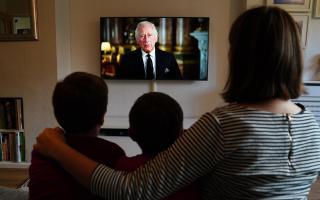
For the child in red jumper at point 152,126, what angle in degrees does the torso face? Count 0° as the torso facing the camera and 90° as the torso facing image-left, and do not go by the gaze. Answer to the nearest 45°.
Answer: approximately 180°

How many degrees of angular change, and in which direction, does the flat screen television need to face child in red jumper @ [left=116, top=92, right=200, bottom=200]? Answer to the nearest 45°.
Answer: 0° — it already faces them

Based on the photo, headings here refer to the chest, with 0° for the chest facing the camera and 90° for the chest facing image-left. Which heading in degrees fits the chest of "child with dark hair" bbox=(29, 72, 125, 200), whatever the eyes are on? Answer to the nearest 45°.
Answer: approximately 180°

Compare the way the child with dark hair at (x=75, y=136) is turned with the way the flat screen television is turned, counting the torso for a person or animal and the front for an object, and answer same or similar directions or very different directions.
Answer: very different directions

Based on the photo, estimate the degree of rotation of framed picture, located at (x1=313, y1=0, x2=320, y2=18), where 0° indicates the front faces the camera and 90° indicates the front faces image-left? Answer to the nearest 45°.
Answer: approximately 0°

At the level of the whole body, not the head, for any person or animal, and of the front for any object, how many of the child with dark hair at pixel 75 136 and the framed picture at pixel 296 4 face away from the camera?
1

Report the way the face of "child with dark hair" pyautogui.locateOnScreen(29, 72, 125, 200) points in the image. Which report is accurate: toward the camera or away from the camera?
away from the camera
